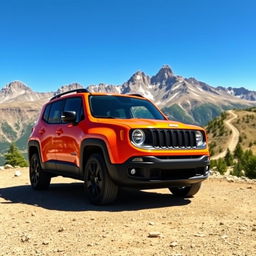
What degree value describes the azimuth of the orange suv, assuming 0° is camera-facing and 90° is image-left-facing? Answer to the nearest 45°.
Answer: approximately 315°
